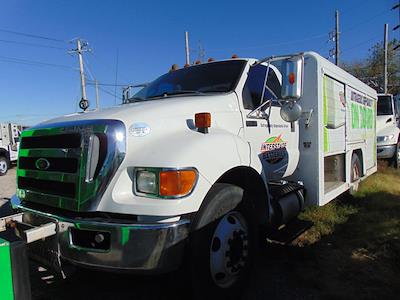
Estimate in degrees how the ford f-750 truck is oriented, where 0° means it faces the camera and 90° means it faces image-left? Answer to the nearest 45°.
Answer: approximately 45°

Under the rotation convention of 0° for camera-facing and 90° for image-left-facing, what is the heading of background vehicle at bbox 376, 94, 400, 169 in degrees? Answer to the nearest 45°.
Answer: approximately 45°

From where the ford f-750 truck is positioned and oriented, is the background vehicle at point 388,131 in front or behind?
behind

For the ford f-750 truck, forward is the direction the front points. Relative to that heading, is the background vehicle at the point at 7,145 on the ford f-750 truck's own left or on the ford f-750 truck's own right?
on the ford f-750 truck's own right

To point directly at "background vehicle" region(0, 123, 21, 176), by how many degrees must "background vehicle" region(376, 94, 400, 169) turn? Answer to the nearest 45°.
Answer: approximately 45° to its right
